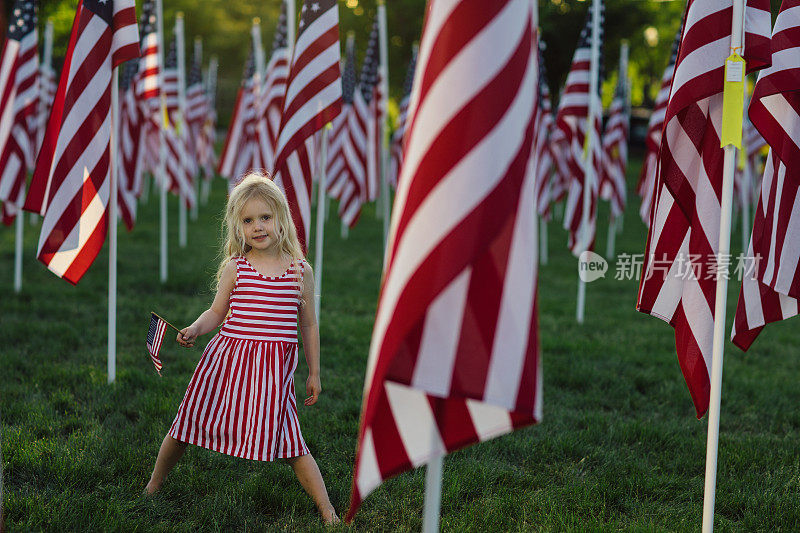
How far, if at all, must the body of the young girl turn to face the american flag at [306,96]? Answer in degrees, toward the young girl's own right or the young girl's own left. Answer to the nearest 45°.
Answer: approximately 180°

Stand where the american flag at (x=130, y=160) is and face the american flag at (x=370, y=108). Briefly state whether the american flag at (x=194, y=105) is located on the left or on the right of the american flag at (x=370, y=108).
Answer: left

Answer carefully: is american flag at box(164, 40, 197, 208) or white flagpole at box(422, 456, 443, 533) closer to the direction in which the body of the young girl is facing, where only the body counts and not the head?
the white flagpole

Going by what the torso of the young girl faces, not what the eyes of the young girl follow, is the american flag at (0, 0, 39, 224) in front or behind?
behind

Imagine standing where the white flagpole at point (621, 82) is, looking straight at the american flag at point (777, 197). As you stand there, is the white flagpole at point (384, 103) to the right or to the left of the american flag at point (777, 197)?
right

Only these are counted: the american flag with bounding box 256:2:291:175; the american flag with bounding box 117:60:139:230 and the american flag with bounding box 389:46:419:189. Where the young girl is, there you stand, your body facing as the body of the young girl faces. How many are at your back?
3

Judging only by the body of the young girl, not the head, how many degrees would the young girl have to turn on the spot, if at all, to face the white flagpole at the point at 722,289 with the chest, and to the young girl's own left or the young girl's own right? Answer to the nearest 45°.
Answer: approximately 90° to the young girl's own left

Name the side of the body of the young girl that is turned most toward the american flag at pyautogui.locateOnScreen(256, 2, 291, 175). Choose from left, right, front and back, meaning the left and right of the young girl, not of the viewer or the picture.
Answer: back

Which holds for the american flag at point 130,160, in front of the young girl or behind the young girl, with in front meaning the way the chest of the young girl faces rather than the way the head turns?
behind
